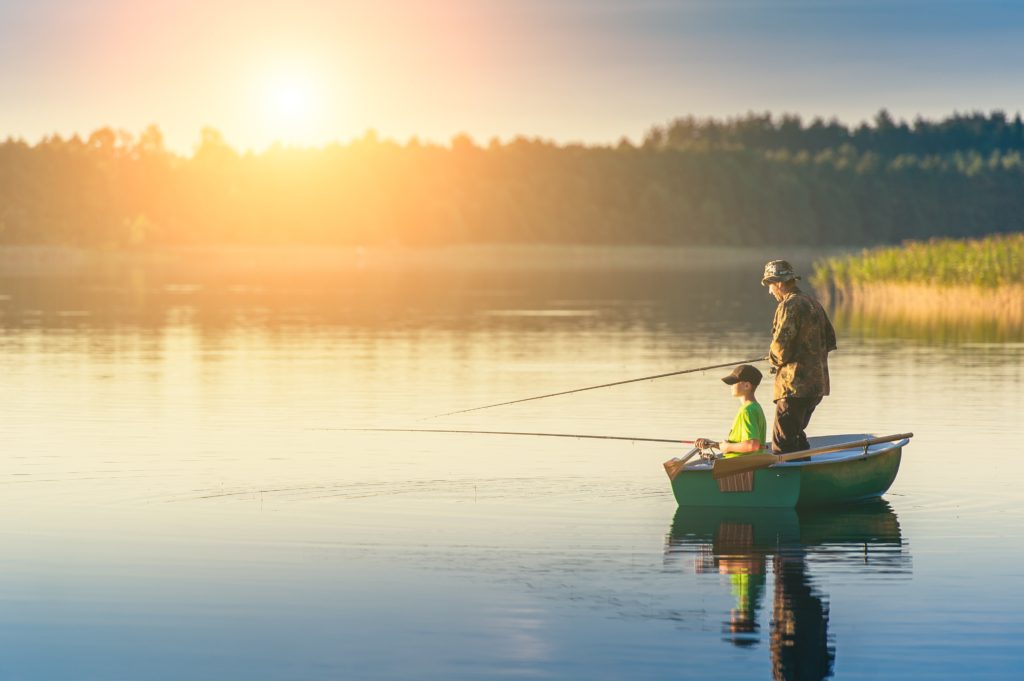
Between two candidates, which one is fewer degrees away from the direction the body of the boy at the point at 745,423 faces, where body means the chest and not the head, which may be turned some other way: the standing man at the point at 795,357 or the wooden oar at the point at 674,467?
the wooden oar

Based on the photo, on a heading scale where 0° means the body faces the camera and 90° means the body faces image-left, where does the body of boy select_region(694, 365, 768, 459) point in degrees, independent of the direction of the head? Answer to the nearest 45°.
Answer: approximately 90°

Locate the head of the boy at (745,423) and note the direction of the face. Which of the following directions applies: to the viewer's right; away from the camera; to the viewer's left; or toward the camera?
to the viewer's left

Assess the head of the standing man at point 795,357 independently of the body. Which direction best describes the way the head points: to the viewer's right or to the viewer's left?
to the viewer's left

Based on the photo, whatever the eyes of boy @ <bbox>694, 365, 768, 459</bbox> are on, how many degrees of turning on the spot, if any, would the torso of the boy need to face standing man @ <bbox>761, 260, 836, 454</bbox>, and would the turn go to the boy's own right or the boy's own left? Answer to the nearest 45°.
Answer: approximately 135° to the boy's own right

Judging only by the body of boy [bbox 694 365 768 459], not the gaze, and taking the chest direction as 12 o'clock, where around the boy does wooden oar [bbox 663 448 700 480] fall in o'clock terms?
The wooden oar is roughly at 12 o'clock from the boy.
